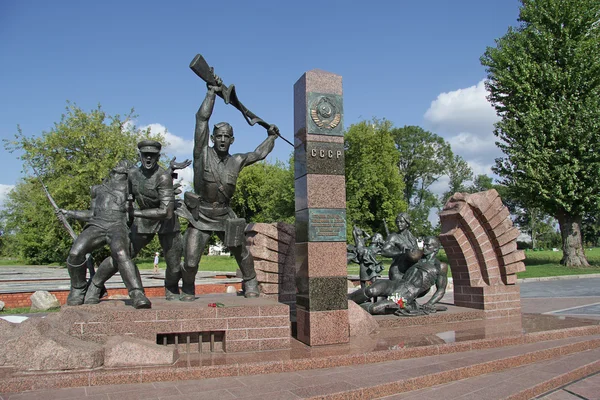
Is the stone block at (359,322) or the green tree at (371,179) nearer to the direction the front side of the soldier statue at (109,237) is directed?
the stone block

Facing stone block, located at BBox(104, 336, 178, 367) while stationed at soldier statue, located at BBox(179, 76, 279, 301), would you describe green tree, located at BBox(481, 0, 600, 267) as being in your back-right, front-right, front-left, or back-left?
back-left

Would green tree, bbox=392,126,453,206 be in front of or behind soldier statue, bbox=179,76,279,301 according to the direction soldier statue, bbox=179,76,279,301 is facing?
behind

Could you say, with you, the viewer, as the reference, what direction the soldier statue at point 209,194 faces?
facing the viewer

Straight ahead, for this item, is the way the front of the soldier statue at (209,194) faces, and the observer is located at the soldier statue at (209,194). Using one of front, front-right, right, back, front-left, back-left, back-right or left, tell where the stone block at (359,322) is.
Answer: left

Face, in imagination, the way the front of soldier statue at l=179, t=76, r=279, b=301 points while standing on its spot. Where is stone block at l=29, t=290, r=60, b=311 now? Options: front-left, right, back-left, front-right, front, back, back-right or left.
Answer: back-right
